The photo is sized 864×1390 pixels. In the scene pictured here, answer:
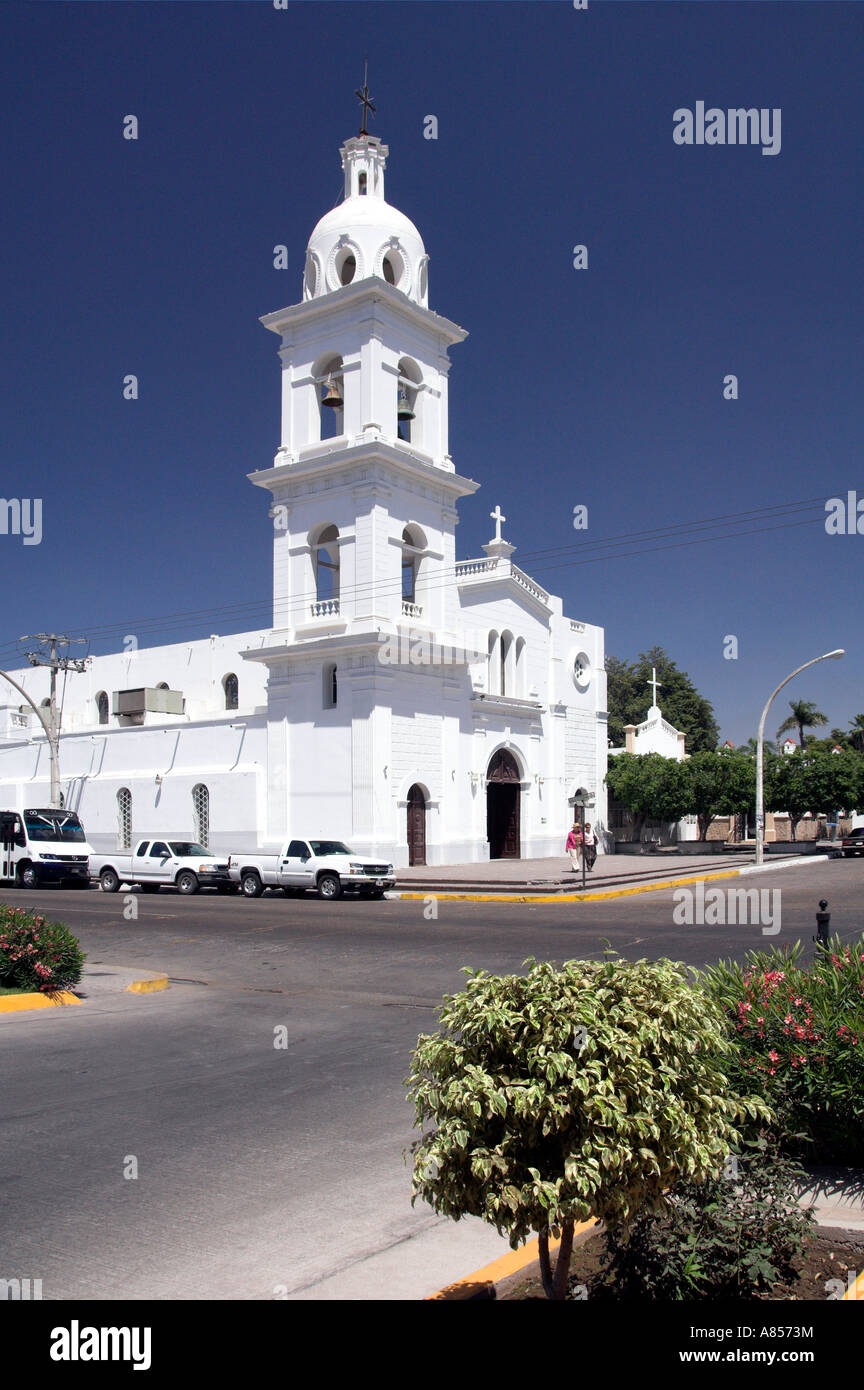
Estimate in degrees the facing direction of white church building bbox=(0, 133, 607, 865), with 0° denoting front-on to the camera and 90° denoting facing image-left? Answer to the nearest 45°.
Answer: approximately 315°

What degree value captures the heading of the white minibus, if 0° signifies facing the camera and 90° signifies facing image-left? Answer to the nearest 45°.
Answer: approximately 315°

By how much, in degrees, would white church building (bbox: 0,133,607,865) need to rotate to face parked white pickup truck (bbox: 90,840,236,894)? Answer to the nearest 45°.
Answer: approximately 90° to its right

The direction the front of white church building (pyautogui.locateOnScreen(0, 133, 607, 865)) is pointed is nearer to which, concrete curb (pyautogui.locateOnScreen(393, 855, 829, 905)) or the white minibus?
the concrete curb

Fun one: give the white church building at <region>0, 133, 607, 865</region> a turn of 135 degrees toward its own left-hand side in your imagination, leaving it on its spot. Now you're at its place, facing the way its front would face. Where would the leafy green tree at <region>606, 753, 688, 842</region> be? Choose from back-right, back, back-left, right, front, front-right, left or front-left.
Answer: front-right

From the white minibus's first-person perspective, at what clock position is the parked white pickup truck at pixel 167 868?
The parked white pickup truck is roughly at 12 o'clock from the white minibus.

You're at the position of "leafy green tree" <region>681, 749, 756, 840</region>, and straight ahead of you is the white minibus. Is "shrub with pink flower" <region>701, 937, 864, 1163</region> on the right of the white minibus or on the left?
left

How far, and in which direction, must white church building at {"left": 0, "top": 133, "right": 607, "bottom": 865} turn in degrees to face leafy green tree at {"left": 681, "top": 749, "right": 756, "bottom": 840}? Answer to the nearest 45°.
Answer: approximately 90° to its left

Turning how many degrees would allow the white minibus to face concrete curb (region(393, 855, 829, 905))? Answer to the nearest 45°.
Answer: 0° — it already faces it

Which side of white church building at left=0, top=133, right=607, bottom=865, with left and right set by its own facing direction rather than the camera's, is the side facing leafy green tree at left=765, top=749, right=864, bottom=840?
left

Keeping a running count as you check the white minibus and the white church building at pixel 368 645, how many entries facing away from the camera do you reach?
0

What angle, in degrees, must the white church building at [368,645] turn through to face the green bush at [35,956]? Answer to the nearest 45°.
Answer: approximately 45° to its right
